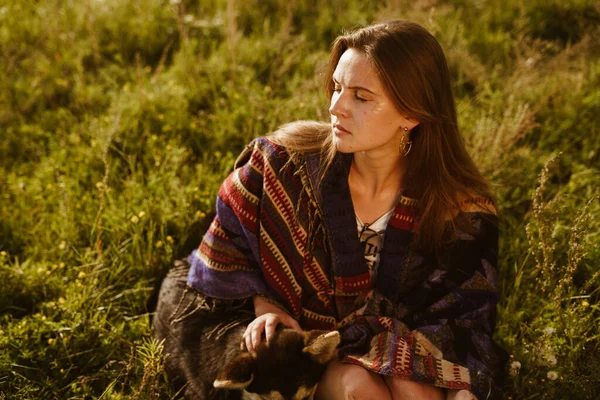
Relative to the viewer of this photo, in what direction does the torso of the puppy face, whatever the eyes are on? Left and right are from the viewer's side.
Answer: facing the viewer and to the right of the viewer

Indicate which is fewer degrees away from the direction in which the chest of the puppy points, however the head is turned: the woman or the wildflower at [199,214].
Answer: the woman

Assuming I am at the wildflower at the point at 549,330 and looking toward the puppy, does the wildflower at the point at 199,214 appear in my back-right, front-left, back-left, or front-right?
front-right

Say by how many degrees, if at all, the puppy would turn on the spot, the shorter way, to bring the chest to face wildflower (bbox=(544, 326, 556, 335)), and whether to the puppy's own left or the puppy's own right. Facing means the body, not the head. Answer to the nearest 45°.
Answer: approximately 45° to the puppy's own left

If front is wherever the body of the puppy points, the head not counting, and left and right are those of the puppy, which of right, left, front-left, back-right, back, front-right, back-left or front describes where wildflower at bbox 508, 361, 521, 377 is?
front-left

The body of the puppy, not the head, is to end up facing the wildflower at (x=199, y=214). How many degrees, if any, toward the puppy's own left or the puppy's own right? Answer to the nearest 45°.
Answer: approximately 135° to the puppy's own left
